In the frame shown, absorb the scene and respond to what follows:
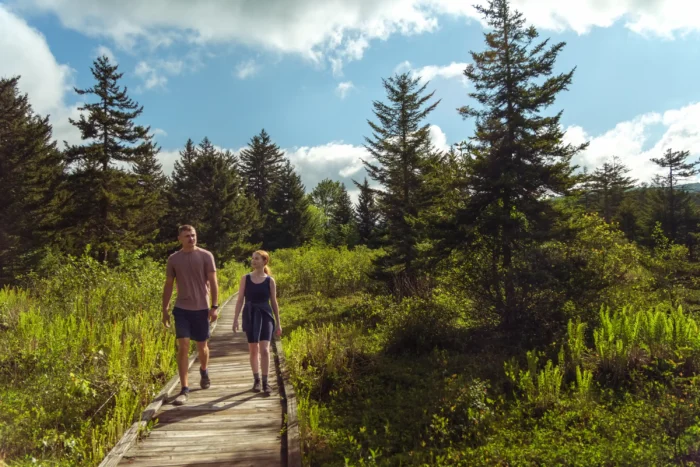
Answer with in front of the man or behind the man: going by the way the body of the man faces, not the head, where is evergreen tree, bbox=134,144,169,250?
behind

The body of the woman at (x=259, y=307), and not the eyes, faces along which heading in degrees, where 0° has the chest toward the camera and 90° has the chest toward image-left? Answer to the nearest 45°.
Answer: approximately 0°

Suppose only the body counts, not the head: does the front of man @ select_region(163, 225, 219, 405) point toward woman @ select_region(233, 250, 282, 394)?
no

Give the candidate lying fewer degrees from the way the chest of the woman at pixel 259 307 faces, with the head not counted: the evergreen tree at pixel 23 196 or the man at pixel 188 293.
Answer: the man

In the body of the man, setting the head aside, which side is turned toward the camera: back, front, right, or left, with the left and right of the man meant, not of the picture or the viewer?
front

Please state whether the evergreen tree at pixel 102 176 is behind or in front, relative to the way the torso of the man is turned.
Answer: behind

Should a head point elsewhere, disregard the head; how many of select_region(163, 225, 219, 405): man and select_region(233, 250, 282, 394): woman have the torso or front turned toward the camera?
2

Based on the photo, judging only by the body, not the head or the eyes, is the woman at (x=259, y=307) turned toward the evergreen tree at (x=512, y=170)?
no

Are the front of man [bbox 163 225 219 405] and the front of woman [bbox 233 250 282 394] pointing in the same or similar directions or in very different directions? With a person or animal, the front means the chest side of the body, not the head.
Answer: same or similar directions
